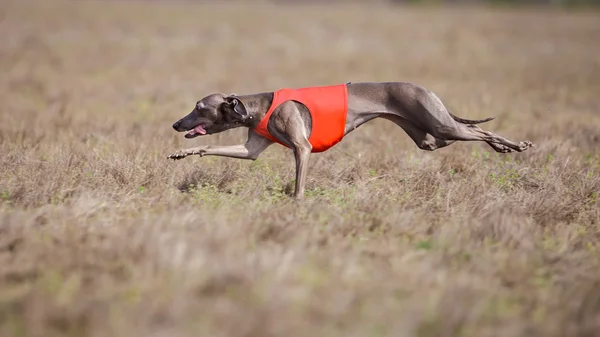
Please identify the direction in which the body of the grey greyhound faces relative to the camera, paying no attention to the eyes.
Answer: to the viewer's left
